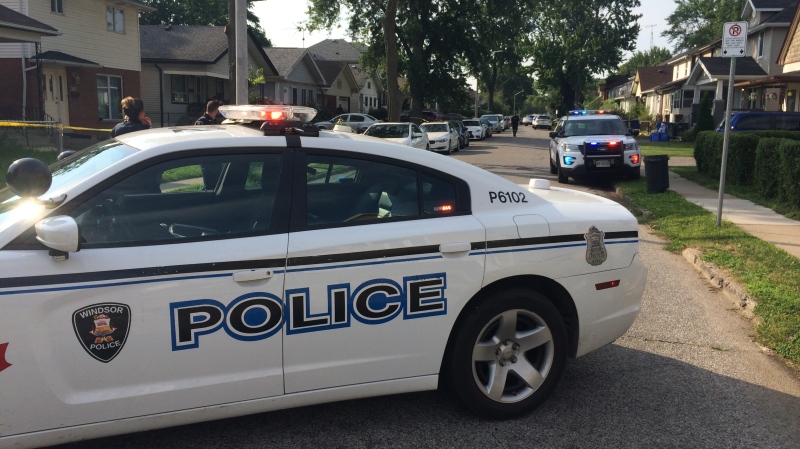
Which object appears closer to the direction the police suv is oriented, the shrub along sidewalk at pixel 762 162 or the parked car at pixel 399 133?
the shrub along sidewalk

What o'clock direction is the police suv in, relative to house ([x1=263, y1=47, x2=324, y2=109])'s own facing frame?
The police suv is roughly at 1 o'clock from the house.

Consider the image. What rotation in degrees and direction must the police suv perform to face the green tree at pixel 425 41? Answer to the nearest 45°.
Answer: approximately 135° to its right

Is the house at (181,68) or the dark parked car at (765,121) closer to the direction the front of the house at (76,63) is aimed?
the dark parked car

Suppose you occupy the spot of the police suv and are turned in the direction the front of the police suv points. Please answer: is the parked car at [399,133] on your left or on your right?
on your right

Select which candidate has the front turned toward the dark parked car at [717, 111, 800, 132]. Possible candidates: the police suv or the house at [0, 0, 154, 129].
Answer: the house

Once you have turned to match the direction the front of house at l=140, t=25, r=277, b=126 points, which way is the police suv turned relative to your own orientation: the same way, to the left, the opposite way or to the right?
to the right

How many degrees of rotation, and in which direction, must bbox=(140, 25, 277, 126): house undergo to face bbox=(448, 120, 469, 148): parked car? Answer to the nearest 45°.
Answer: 0° — it already faces it
